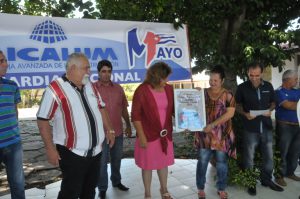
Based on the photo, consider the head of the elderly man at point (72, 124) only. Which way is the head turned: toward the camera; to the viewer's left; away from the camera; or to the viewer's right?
to the viewer's right

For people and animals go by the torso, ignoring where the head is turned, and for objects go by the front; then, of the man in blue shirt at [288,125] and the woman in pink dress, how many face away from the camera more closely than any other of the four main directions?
0

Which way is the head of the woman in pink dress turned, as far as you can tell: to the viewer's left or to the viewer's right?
to the viewer's right

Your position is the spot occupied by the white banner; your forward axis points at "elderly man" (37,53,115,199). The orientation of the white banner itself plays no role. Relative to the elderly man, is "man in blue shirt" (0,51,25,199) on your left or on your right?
right

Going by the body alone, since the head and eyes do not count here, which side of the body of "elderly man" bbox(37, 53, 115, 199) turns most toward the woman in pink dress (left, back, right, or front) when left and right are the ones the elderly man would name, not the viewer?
left

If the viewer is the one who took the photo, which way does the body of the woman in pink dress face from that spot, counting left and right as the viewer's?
facing the viewer and to the right of the viewer

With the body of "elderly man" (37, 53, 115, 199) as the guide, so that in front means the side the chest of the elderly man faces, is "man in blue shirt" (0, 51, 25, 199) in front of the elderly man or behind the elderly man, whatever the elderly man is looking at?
behind

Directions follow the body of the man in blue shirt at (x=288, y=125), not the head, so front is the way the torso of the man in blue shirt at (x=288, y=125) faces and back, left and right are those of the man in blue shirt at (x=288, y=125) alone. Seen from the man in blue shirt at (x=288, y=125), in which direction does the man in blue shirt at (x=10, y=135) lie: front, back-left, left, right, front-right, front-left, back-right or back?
right

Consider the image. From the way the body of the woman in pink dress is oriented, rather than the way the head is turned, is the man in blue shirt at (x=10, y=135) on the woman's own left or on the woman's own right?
on the woman's own right
